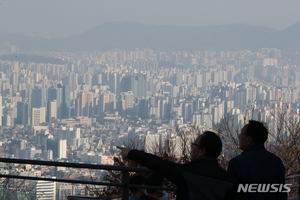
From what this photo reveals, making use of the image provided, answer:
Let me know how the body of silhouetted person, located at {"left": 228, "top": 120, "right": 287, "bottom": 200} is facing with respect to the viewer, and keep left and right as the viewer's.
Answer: facing away from the viewer and to the left of the viewer

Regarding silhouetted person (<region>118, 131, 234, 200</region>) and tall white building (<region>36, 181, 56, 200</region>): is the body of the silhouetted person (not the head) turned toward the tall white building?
yes

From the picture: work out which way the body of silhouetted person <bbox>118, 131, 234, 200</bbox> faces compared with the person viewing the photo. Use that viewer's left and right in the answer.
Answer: facing away from the viewer and to the left of the viewer
